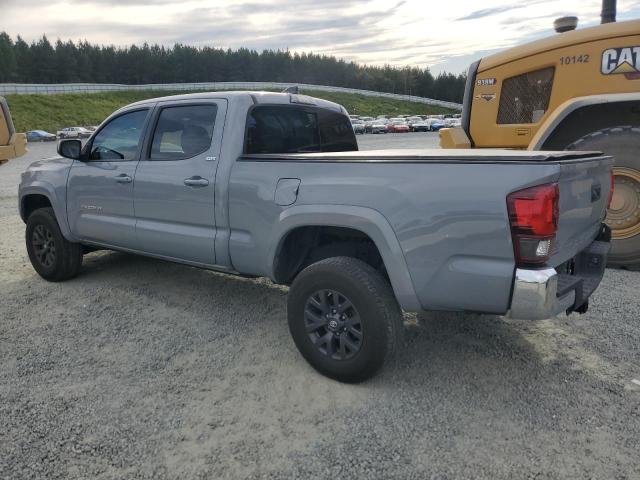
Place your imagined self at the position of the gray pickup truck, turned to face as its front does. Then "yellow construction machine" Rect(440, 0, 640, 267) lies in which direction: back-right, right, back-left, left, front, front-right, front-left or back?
right

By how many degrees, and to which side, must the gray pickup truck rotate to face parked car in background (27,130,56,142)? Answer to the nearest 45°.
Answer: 0° — it already faces it

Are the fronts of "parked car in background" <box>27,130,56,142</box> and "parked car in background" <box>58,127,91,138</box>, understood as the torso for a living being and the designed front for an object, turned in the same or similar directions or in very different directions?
same or similar directions

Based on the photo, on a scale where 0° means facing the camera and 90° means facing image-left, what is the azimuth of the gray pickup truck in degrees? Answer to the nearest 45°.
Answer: approximately 135°

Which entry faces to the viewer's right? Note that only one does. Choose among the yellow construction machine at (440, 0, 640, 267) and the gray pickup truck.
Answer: the yellow construction machine
